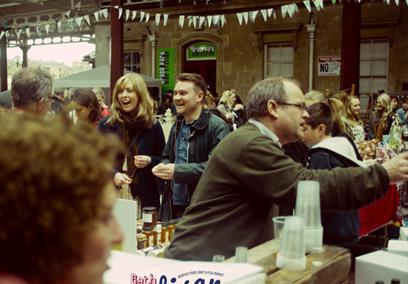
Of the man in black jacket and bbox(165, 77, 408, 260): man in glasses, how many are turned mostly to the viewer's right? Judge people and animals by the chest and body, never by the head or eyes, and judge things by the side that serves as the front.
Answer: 1

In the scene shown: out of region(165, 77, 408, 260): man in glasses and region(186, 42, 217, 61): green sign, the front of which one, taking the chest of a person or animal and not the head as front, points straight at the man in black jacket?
the green sign

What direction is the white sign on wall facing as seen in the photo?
toward the camera

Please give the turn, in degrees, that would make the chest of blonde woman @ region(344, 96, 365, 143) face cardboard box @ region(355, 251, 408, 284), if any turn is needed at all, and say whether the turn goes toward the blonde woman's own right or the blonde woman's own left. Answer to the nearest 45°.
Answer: approximately 45° to the blonde woman's own right

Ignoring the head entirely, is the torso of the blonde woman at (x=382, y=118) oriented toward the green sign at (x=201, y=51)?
no

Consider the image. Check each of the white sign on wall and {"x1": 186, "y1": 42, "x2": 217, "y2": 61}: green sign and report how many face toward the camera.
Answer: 2

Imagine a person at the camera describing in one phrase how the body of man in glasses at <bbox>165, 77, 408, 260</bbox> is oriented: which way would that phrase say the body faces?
to the viewer's right

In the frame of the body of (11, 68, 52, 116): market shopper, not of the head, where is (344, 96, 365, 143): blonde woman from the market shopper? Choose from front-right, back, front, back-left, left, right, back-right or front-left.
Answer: front

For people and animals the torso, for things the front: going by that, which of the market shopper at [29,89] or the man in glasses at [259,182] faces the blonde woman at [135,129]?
the market shopper

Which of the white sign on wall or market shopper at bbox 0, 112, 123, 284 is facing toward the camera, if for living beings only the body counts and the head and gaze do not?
the white sign on wall

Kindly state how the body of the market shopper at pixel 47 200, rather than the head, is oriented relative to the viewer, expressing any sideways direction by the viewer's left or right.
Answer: facing away from the viewer and to the right of the viewer

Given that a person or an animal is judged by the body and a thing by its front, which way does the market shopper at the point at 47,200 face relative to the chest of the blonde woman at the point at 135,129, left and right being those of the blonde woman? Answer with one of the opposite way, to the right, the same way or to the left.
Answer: the opposite way

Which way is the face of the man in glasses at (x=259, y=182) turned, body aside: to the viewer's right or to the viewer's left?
to the viewer's right

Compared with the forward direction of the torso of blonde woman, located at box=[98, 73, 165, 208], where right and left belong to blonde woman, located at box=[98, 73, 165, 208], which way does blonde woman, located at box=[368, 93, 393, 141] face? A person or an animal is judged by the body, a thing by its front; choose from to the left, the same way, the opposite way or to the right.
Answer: the same way

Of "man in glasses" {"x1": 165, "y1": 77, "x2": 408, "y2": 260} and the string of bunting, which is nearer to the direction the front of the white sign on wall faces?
the man in glasses

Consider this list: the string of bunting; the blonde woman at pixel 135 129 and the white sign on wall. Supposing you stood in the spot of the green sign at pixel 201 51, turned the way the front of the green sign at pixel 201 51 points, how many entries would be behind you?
0

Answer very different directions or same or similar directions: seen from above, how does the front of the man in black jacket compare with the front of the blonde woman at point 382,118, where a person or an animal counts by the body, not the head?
same or similar directions

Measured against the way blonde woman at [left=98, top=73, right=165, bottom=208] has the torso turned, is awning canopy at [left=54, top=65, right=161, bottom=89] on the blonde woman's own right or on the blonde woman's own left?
on the blonde woman's own right

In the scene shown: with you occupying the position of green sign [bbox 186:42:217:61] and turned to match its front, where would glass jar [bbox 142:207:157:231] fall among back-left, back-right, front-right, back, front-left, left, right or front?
front

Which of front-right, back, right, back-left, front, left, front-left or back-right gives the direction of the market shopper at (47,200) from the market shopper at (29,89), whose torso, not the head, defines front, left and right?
back-right

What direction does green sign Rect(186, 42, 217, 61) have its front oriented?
toward the camera
